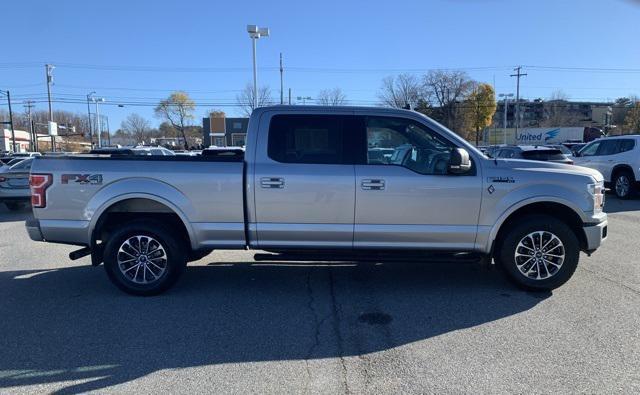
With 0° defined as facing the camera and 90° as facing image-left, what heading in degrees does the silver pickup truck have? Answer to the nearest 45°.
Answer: approximately 270°

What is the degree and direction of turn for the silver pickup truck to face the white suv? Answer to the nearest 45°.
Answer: approximately 45° to its left
